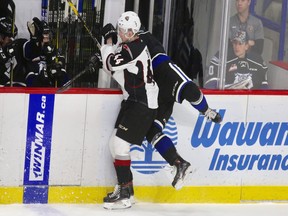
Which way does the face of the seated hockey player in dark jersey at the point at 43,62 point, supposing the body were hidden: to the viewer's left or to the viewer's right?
to the viewer's right

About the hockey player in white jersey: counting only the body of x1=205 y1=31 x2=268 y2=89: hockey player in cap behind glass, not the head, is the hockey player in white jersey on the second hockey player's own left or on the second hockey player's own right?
on the second hockey player's own right

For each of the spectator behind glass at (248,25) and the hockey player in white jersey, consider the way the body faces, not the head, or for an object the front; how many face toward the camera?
1

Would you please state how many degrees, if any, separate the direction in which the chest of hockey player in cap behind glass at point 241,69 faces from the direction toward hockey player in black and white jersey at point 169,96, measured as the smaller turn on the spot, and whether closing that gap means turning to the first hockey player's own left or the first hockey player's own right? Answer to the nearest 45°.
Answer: approximately 45° to the first hockey player's own right
